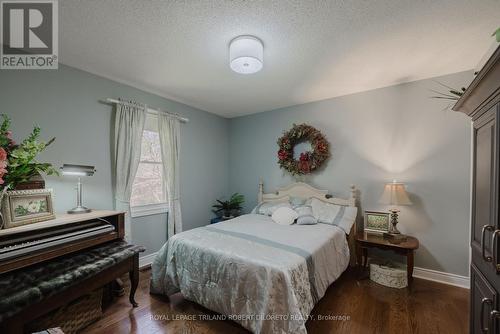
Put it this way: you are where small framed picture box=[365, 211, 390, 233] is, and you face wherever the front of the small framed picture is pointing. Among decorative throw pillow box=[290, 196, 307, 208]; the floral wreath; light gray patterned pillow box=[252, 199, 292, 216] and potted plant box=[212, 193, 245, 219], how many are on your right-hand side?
4

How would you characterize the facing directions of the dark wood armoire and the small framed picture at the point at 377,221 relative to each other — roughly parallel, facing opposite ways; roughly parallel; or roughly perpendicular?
roughly perpendicular

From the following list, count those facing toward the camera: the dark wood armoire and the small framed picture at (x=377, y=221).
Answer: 1

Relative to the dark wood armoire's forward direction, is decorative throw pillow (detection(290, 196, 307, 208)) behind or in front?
in front

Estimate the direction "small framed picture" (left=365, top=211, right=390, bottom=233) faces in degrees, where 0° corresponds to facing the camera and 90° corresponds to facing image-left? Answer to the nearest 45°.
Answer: approximately 0°

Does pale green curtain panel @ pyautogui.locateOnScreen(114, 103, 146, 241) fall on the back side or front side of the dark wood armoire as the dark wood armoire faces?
on the front side

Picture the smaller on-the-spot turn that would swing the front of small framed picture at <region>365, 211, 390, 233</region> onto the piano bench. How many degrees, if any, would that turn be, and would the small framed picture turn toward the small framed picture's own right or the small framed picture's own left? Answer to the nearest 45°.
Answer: approximately 45° to the small framed picture's own right

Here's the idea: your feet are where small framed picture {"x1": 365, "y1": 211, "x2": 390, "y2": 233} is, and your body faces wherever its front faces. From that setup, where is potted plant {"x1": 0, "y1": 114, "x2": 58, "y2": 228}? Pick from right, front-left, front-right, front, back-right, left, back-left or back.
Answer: front-right

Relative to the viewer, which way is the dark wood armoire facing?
to the viewer's left

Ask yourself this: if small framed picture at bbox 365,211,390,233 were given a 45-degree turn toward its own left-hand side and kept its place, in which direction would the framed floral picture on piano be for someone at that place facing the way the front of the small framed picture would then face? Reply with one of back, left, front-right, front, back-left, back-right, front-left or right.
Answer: right

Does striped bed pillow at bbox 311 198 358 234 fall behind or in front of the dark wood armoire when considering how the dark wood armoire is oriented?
in front

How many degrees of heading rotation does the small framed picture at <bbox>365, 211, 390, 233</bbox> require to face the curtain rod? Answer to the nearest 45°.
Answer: approximately 45° to its right
